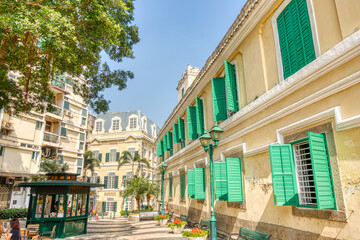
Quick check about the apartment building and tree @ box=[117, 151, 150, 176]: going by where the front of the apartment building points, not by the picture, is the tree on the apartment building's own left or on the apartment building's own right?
on the apartment building's own left

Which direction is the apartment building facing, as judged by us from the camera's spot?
facing the viewer and to the right of the viewer

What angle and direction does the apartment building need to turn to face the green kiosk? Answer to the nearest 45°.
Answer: approximately 45° to its right

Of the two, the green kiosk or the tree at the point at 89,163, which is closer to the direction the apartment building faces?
the green kiosk

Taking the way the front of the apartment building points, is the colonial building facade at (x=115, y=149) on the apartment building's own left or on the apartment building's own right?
on the apartment building's own left

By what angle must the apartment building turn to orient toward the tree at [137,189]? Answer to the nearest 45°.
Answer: approximately 45° to its left

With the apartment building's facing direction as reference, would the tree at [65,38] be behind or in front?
in front

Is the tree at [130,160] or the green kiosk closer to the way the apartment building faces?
the green kiosk

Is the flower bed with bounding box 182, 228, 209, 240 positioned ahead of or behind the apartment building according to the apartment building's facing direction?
ahead

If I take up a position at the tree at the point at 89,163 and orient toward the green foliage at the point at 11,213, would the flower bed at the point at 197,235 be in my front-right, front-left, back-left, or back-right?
front-left

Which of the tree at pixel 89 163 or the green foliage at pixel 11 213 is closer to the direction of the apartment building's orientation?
the green foliage

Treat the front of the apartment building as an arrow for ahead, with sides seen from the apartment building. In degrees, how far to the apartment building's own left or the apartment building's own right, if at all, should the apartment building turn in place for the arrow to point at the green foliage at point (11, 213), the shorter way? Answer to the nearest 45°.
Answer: approximately 45° to the apartment building's own right

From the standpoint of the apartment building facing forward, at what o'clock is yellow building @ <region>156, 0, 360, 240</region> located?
The yellow building is roughly at 1 o'clock from the apartment building.
